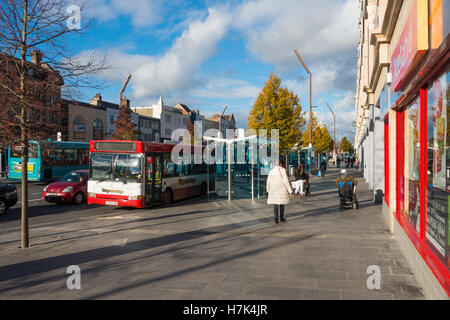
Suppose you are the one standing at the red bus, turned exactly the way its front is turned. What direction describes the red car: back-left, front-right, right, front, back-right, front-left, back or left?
right

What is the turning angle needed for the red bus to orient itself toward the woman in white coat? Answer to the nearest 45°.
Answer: approximately 90° to its left

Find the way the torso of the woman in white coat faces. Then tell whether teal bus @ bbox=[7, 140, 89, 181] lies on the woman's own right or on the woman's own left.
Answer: on the woman's own left

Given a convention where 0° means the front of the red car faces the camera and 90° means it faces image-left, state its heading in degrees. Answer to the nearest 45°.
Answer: approximately 45°

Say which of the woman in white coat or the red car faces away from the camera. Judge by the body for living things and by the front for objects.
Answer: the woman in white coat

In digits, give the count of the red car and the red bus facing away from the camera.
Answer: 0

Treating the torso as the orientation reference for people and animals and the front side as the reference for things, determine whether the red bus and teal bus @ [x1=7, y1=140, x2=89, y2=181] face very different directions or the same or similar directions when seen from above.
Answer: very different directions

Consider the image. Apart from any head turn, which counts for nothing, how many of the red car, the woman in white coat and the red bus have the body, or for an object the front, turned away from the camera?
1

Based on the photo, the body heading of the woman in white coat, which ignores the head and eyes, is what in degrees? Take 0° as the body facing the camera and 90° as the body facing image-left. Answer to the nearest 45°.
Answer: approximately 180°

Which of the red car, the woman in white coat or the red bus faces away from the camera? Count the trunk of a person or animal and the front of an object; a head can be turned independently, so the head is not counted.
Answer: the woman in white coat
